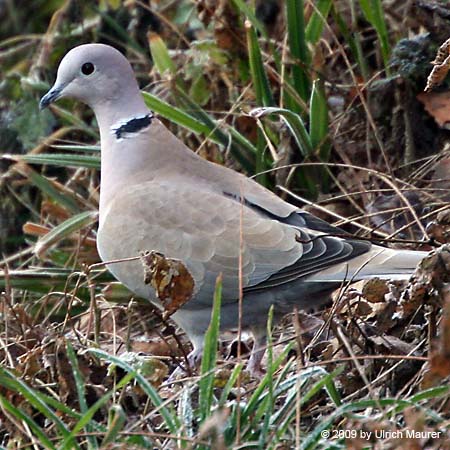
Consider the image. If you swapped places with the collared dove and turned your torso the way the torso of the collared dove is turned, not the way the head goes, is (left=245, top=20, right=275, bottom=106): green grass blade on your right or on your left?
on your right

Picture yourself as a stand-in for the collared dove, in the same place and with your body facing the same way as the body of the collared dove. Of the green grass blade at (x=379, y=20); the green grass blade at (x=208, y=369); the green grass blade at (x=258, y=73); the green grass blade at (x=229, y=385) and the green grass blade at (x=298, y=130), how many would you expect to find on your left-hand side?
2

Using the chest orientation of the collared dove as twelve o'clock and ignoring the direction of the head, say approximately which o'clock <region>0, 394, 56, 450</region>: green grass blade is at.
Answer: The green grass blade is roughly at 10 o'clock from the collared dove.

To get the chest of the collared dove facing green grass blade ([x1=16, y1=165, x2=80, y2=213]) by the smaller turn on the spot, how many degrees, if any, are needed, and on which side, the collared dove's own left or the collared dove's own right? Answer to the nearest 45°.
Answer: approximately 45° to the collared dove's own right

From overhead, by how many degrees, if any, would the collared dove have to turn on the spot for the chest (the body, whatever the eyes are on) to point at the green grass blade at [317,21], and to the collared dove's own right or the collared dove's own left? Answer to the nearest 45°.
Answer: approximately 135° to the collared dove's own right

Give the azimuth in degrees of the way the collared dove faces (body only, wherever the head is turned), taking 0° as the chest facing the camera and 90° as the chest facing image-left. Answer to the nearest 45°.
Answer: approximately 90°

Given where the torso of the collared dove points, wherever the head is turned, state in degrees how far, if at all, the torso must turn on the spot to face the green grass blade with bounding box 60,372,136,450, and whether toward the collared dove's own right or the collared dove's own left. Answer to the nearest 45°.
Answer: approximately 90° to the collared dove's own left

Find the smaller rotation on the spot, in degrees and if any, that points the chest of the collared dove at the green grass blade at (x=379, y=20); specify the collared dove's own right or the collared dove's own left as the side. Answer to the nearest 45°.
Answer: approximately 135° to the collared dove's own right

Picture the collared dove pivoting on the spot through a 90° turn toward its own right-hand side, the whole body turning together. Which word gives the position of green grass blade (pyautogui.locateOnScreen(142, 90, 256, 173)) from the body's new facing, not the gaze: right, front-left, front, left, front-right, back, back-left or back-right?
front

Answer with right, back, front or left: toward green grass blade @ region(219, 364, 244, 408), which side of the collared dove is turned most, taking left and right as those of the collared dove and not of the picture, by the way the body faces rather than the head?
left

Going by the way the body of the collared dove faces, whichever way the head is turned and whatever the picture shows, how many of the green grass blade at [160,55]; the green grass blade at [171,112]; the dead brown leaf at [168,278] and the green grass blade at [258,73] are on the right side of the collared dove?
3

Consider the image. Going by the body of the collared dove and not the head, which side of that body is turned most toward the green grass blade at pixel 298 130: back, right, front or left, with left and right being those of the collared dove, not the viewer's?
right
